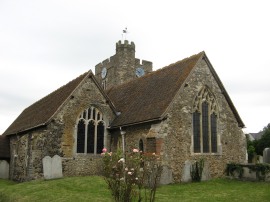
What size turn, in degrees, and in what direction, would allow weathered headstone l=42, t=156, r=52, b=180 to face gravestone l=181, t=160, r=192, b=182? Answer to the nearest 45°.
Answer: approximately 90° to its left

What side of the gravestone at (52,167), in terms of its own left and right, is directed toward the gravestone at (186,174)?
left

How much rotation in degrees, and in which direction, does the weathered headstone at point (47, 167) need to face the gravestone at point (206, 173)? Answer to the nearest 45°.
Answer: approximately 90° to its left

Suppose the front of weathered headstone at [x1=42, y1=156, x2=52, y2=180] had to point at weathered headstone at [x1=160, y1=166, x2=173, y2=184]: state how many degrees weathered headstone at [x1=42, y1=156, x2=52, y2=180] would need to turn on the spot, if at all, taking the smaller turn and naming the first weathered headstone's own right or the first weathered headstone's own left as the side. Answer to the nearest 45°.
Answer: approximately 90° to the first weathered headstone's own left

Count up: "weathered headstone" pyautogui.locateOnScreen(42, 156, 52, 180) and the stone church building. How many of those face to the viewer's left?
0

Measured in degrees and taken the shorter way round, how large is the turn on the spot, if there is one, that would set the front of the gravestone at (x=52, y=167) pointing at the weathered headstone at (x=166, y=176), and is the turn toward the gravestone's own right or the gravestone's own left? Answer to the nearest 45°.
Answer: approximately 45° to the gravestone's own left

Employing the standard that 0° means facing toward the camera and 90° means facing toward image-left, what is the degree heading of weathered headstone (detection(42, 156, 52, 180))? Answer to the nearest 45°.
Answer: approximately 0°
